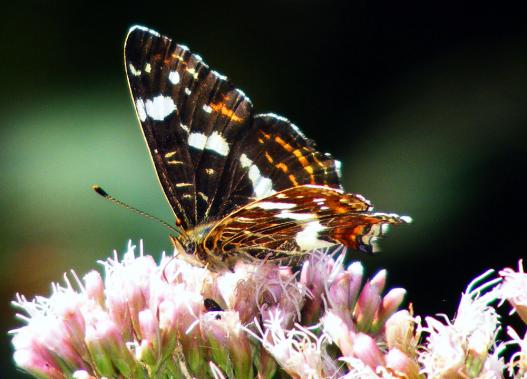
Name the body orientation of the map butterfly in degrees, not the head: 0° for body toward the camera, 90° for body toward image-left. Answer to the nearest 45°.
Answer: approximately 90°
